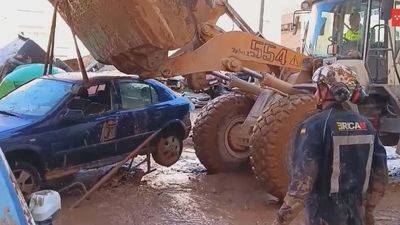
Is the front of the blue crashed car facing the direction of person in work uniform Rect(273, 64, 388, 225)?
no

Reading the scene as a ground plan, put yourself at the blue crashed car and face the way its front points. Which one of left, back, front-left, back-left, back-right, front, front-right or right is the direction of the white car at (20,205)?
front-left

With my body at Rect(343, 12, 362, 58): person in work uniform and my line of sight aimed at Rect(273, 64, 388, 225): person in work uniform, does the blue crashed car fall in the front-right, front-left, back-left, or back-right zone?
front-right

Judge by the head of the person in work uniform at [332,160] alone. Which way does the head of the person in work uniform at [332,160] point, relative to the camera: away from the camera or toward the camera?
away from the camera

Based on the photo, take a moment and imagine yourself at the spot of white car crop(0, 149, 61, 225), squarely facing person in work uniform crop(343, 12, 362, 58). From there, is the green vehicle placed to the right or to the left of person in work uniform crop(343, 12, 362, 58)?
left

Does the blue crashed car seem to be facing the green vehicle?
no

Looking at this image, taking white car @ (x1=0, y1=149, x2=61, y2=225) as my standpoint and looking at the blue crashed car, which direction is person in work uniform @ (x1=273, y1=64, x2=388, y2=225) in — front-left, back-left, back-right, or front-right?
front-right

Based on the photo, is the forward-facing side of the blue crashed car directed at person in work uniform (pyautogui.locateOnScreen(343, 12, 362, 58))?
no

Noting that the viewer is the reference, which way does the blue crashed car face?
facing the viewer and to the left of the viewer
